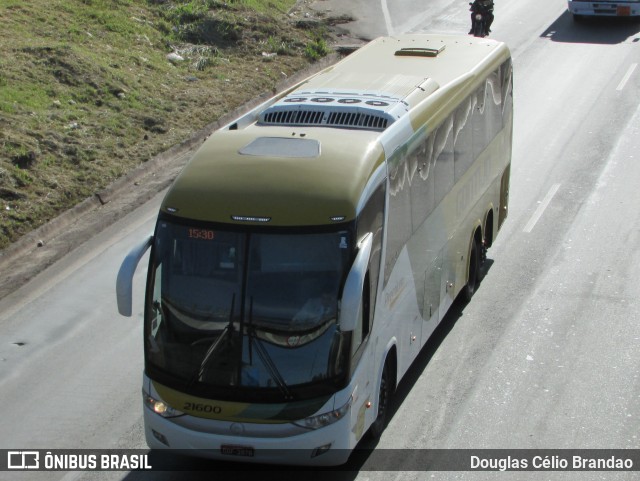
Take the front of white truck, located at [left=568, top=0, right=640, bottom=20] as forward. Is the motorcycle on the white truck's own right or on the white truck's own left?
on the white truck's own right

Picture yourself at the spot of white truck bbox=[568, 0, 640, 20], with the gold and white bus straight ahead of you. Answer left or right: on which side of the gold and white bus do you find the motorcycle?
right

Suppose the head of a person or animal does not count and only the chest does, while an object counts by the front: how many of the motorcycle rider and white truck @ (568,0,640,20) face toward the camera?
2

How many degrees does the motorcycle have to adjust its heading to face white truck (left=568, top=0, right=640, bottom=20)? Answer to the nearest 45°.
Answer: approximately 135° to its left

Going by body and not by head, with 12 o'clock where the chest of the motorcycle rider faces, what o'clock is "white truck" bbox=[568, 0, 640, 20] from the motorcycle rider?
The white truck is roughly at 8 o'clock from the motorcycle rider.

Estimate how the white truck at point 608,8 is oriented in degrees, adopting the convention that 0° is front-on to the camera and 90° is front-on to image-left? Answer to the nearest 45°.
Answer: approximately 0°

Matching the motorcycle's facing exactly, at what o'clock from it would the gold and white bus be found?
The gold and white bus is roughly at 12 o'clock from the motorcycle.
